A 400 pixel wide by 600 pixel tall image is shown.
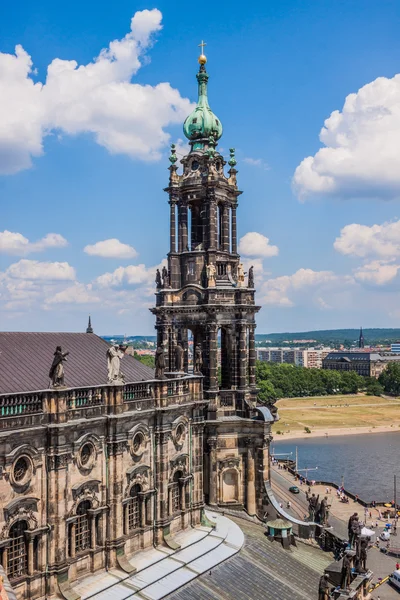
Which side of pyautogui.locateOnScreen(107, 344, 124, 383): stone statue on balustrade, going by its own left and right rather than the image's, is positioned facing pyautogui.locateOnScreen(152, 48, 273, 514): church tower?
left

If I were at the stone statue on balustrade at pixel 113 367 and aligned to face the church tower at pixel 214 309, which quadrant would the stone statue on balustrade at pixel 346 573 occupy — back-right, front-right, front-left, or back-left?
front-right

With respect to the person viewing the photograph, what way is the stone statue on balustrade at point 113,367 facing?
facing the viewer and to the right of the viewer

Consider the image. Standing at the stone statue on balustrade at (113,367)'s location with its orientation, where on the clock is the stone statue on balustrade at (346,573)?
the stone statue on balustrade at (346,573) is roughly at 11 o'clock from the stone statue on balustrade at (113,367).

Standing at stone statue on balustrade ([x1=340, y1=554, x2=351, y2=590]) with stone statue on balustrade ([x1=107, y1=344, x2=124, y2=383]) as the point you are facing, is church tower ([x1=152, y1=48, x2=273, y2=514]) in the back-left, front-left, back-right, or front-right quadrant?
front-right

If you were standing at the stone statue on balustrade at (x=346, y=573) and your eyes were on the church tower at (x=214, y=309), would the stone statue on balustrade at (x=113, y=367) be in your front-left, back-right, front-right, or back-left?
front-left

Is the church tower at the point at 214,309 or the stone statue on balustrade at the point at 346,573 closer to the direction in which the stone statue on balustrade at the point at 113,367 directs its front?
the stone statue on balustrade

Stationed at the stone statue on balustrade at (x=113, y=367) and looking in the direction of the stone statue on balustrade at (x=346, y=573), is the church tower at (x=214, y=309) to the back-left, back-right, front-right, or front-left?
front-left
